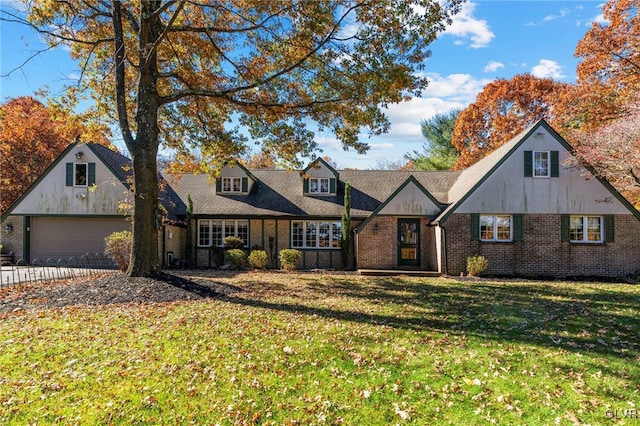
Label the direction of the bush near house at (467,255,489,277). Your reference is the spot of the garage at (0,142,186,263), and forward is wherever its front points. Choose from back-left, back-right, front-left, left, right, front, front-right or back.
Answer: front-left

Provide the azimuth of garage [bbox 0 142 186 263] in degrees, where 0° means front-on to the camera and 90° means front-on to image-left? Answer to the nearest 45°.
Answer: approximately 0°

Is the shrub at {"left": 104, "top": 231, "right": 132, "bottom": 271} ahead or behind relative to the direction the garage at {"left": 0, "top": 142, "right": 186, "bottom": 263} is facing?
ahead

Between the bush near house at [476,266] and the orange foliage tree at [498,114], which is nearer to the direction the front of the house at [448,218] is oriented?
the bush near house

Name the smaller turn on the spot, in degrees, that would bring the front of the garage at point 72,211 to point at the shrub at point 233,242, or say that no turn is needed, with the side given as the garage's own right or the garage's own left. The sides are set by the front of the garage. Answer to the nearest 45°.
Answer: approximately 45° to the garage's own left

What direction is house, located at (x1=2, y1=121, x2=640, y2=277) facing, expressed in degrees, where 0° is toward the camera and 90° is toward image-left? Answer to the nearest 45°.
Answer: approximately 0°

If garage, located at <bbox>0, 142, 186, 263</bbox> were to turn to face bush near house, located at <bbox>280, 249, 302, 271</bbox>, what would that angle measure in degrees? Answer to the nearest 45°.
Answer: approximately 45° to its left
